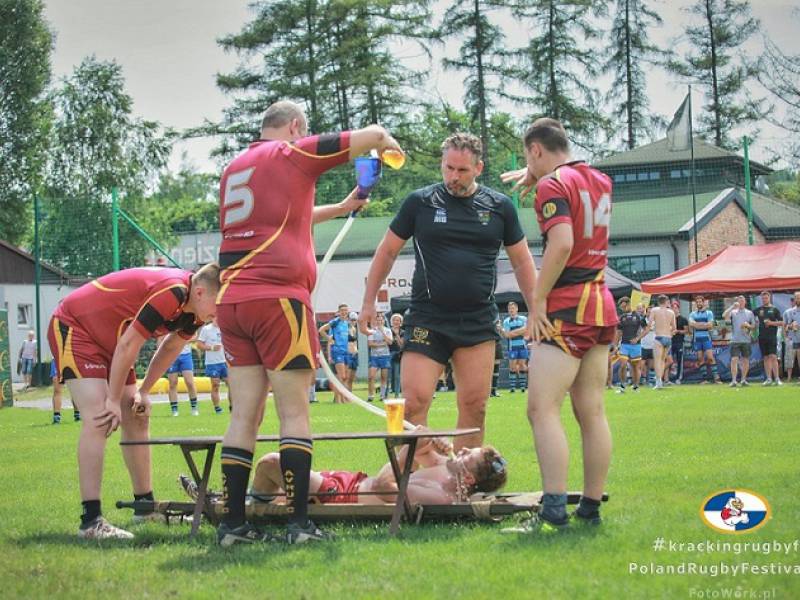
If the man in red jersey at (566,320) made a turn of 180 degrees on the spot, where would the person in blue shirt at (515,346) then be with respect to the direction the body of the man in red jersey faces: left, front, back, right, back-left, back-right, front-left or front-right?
back-left

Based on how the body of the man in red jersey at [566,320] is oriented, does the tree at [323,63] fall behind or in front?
in front

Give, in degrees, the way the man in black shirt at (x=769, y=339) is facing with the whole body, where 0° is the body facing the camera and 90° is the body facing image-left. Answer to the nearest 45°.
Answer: approximately 0°

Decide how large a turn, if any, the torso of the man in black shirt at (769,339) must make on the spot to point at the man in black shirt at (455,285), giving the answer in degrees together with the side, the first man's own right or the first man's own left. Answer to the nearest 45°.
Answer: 0° — they already face them

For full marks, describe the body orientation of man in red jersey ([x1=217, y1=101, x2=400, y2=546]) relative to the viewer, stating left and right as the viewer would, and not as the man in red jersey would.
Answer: facing away from the viewer and to the right of the viewer

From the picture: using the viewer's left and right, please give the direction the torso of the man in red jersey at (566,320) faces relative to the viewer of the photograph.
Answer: facing away from the viewer and to the left of the viewer

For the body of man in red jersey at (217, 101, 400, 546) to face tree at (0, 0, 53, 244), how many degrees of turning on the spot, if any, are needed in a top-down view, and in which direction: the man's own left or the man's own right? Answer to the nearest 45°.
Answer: approximately 45° to the man's own left

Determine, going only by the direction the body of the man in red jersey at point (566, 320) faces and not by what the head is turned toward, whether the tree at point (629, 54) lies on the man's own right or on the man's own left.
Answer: on the man's own right

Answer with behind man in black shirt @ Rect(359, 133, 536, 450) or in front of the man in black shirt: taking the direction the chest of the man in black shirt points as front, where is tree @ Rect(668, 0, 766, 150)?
behind

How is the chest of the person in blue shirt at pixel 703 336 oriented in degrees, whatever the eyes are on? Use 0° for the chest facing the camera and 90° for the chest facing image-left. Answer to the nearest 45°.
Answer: approximately 0°

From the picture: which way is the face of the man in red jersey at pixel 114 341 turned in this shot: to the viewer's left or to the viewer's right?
to the viewer's right

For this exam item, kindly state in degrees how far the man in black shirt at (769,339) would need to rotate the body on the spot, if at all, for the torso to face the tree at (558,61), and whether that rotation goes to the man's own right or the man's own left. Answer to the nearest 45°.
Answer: approximately 180°

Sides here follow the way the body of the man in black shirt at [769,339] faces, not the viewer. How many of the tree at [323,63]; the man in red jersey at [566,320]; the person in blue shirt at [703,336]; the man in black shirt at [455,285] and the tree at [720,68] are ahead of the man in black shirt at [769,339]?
2

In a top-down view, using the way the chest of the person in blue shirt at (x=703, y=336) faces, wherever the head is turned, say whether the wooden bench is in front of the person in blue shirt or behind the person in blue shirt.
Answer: in front

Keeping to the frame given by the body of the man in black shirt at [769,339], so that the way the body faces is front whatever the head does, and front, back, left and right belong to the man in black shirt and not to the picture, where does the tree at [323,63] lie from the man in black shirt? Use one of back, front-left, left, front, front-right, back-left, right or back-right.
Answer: back-right

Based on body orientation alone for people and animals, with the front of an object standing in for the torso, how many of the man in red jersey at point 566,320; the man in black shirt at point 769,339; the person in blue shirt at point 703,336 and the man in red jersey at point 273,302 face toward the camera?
2
